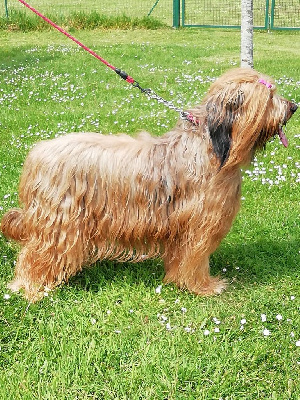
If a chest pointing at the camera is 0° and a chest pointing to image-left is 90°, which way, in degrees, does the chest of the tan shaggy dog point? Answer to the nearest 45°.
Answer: approximately 270°

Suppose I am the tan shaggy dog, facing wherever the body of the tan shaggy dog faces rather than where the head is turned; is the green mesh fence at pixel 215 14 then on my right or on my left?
on my left

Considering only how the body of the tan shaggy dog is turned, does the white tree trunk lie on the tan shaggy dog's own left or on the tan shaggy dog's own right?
on the tan shaggy dog's own left

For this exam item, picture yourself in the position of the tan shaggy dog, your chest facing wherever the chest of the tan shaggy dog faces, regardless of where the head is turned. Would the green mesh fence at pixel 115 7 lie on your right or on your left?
on your left

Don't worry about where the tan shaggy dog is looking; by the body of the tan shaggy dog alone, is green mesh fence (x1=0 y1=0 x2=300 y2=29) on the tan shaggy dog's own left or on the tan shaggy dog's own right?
on the tan shaggy dog's own left
